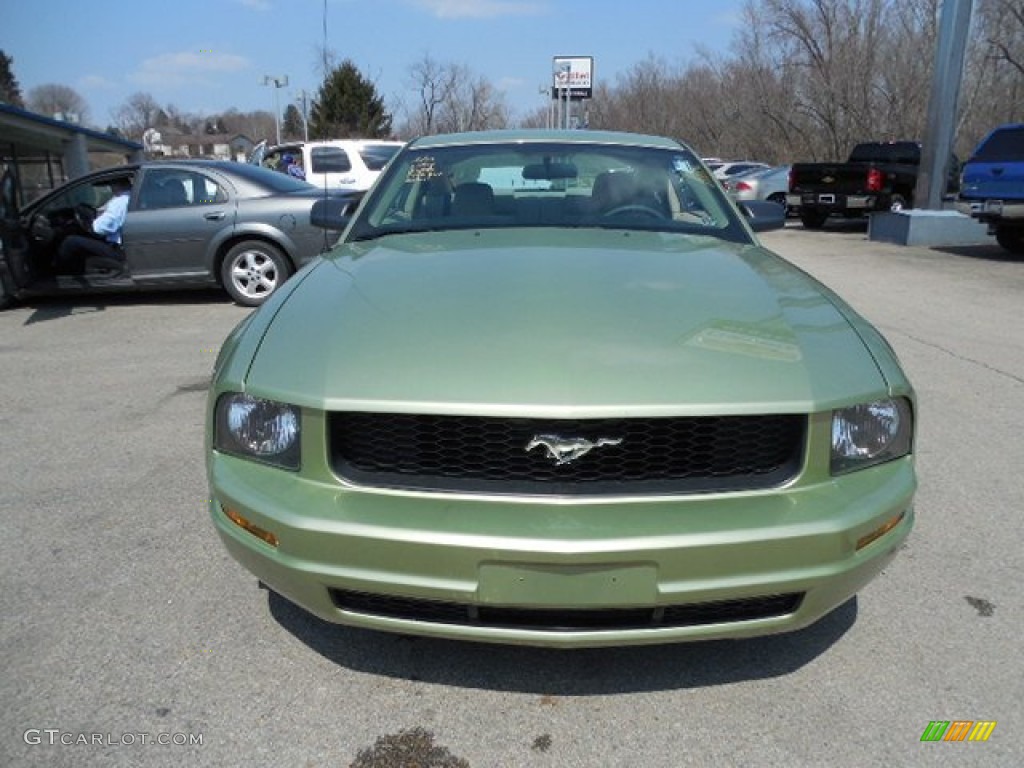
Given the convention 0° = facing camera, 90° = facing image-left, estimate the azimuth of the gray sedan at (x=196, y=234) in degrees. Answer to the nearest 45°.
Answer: approximately 90°

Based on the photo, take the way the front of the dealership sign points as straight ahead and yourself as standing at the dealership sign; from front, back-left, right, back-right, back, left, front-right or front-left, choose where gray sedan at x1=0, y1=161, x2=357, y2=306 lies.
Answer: front

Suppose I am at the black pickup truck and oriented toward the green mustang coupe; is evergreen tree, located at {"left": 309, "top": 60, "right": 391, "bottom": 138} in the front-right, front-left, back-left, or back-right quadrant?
back-right

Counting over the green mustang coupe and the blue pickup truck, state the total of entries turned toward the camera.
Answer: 1

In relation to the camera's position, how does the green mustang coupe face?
facing the viewer

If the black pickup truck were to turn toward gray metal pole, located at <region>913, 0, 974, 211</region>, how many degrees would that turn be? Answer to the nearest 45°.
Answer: approximately 90° to its right

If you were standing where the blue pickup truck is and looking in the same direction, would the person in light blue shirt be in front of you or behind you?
behind

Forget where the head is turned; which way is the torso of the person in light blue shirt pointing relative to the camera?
to the viewer's left

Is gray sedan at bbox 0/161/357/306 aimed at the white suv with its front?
no

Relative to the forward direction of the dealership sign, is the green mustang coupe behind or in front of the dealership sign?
in front

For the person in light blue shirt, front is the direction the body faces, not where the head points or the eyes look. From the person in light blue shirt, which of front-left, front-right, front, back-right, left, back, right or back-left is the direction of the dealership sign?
back-right

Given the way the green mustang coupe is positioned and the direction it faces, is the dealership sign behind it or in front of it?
behind

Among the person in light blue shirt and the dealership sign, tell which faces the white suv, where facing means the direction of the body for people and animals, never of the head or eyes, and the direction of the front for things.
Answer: the dealership sign

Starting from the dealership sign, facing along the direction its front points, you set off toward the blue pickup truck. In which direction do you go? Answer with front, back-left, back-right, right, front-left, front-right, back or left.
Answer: front

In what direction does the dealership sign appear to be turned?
toward the camera

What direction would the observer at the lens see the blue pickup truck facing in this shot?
facing away from the viewer and to the right of the viewer
